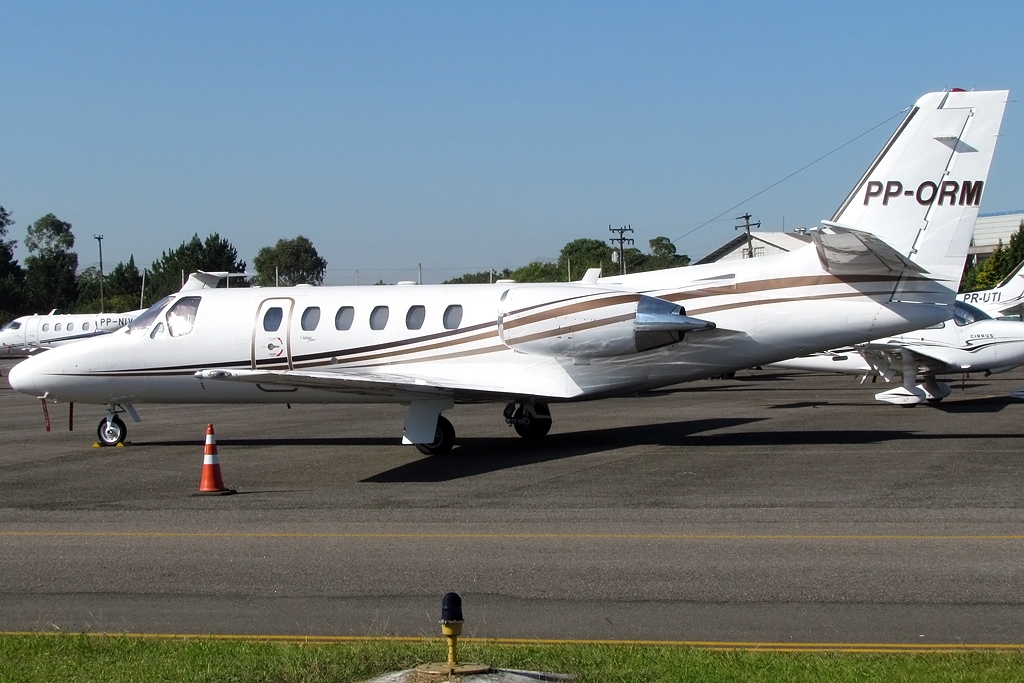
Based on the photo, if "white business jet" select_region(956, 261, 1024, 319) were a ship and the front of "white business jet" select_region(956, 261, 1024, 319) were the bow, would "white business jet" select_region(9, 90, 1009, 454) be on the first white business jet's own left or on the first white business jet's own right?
on the first white business jet's own left

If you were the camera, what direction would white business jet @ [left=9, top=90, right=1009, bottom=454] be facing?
facing to the left of the viewer

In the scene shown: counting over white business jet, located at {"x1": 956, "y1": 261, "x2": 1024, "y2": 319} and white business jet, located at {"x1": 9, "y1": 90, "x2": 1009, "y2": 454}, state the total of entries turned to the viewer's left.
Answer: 2

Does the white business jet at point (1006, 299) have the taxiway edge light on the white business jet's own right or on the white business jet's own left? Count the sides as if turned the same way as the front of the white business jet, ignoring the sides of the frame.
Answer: on the white business jet's own left

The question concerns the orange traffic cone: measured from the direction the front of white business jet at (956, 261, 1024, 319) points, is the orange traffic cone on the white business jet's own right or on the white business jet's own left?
on the white business jet's own left

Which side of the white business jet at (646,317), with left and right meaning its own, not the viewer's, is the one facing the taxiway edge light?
left

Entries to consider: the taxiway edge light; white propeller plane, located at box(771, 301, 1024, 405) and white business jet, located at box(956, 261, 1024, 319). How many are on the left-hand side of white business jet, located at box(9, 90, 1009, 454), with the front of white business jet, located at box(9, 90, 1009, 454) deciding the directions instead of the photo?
1

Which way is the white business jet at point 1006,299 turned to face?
to the viewer's left

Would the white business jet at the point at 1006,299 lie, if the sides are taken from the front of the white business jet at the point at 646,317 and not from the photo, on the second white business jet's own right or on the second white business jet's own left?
on the second white business jet's own right

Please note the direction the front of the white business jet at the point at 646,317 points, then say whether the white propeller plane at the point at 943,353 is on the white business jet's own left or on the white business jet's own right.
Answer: on the white business jet's own right
